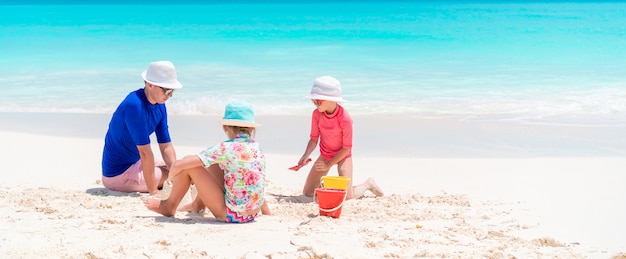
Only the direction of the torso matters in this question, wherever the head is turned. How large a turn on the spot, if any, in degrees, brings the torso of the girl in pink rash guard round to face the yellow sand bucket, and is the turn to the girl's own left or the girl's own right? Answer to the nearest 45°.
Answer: approximately 45° to the girl's own left

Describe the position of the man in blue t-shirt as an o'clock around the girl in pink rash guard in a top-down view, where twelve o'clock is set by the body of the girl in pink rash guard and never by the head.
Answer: The man in blue t-shirt is roughly at 1 o'clock from the girl in pink rash guard.

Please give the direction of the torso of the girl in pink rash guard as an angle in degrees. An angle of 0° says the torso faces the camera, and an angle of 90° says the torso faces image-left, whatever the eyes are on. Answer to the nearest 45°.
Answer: approximately 45°
